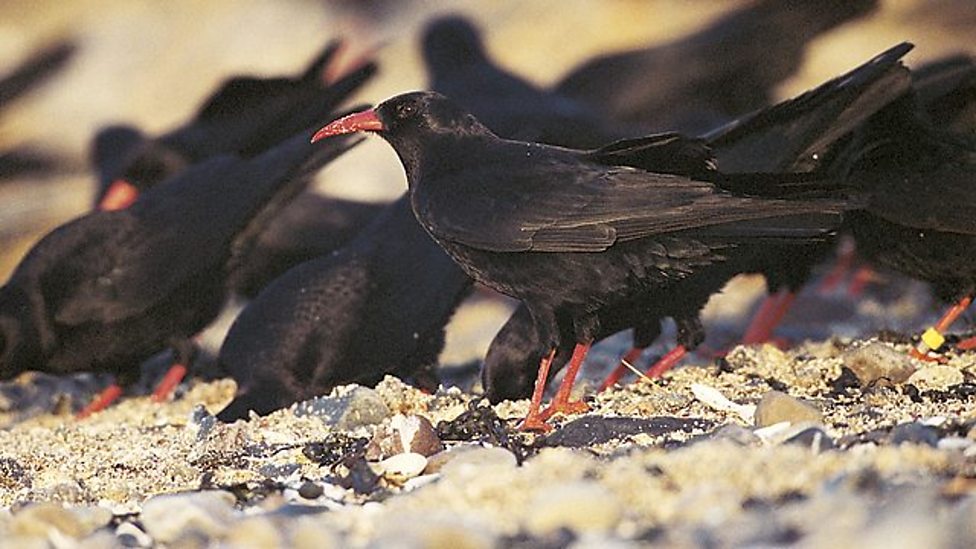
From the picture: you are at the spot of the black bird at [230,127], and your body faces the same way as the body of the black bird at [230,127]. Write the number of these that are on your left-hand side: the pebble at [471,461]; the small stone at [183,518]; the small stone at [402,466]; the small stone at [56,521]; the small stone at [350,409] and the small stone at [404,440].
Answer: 6

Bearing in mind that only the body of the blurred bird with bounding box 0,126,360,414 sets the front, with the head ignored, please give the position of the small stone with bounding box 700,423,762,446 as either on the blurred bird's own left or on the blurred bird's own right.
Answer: on the blurred bird's own left

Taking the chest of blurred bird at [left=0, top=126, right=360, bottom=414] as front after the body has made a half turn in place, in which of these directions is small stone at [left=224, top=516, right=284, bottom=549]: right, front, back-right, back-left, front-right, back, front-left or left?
right

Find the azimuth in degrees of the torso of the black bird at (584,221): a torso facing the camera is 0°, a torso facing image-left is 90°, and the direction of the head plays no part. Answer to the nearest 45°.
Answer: approximately 90°

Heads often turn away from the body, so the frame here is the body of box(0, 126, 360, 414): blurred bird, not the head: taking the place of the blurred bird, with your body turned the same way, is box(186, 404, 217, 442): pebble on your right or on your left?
on your left

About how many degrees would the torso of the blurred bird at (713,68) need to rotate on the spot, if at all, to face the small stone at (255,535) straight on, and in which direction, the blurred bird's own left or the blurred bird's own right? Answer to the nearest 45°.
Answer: approximately 90° to the blurred bird's own left

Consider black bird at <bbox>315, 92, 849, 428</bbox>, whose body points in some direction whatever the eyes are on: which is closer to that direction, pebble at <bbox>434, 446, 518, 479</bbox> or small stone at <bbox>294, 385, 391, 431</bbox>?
the small stone

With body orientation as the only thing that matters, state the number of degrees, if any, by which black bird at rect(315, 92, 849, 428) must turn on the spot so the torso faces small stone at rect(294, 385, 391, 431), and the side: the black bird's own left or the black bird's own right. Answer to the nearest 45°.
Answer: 0° — it already faces it

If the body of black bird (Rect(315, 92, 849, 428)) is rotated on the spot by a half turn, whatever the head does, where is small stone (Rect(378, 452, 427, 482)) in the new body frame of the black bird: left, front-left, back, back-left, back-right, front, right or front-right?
back-right

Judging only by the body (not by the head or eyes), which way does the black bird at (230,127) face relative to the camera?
to the viewer's left

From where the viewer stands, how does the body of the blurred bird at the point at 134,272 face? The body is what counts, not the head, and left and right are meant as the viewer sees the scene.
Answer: facing to the left of the viewer

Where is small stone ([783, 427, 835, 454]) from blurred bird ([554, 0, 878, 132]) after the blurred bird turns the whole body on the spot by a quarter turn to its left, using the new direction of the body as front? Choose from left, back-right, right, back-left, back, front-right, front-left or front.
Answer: front

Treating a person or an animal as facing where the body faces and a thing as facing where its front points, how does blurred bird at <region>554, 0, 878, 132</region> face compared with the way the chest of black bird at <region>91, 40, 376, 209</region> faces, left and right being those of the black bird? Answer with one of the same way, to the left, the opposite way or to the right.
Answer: the same way

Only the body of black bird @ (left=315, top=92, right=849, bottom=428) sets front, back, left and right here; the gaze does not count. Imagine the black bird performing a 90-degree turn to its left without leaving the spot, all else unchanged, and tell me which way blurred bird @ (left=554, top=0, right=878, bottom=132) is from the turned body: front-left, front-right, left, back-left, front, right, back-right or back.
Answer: back

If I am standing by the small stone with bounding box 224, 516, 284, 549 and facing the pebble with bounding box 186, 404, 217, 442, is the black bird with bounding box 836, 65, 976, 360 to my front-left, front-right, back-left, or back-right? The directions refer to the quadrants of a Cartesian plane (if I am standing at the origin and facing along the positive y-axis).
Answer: front-right

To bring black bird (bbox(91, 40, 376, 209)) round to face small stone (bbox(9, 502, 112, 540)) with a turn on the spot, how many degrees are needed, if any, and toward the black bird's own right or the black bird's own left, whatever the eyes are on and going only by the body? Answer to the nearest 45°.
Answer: approximately 90° to the black bird's own left

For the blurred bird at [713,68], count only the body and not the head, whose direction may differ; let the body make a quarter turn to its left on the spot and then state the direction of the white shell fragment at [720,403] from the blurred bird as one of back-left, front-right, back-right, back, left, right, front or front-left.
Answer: front

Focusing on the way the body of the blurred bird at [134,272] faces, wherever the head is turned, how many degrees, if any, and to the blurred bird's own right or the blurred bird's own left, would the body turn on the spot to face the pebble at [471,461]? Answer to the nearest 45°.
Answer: approximately 90° to the blurred bird's own left

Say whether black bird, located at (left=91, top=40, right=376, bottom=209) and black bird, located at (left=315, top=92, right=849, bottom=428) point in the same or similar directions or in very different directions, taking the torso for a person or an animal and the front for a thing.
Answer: same or similar directions

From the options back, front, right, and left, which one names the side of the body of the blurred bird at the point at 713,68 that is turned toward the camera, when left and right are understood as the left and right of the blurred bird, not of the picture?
left
